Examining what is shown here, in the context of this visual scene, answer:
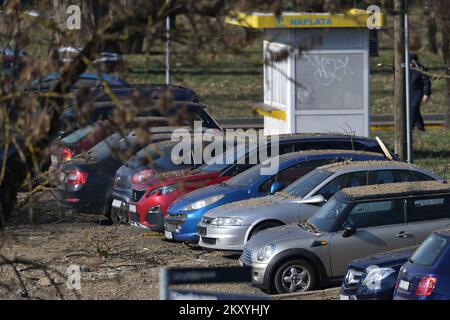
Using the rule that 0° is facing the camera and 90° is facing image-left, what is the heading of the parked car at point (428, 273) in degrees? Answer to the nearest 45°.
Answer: approximately 225°

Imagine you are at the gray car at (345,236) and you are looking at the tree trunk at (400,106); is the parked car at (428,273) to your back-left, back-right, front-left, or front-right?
back-right

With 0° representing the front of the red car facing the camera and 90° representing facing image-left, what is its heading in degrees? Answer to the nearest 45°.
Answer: approximately 45°

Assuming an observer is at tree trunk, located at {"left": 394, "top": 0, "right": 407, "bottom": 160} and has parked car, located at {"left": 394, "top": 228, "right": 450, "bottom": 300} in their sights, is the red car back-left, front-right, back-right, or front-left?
front-right

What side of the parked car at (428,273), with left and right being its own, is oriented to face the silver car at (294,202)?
left

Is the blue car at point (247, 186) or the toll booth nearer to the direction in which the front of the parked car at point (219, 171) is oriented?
the blue car

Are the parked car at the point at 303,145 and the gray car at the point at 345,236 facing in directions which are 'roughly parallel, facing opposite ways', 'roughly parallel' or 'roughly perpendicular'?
roughly parallel

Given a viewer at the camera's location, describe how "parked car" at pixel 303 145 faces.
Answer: facing the viewer and to the left of the viewer
